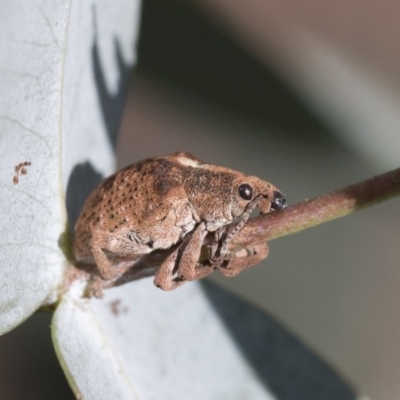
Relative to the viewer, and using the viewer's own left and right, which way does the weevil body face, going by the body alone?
facing to the right of the viewer
